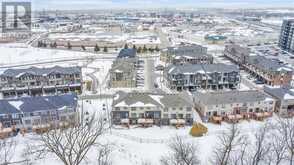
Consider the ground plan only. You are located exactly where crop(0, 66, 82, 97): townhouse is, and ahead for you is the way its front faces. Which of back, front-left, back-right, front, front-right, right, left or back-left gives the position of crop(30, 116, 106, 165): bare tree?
front

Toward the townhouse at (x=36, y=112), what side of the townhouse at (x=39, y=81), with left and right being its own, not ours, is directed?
front

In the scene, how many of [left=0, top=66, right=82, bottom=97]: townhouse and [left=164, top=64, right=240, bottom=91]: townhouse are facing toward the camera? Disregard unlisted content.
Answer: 2

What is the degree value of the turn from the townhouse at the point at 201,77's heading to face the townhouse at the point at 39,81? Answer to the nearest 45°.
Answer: approximately 90° to its right

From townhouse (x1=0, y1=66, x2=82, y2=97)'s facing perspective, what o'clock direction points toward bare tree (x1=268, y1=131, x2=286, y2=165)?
The bare tree is roughly at 11 o'clock from the townhouse.

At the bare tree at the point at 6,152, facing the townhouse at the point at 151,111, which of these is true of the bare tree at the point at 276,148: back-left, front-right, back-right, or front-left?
front-right

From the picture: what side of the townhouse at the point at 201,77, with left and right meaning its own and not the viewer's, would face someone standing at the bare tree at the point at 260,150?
front

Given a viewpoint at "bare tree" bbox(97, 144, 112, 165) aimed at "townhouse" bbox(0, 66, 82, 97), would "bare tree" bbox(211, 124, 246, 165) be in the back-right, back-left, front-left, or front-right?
back-right

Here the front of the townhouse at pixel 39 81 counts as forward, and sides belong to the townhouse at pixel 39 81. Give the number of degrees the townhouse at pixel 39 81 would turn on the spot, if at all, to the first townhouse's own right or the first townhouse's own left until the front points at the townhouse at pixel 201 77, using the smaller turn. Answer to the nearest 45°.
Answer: approximately 90° to the first townhouse's own left

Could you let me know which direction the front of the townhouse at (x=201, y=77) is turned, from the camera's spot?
facing the viewer

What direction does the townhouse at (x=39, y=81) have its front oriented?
toward the camera

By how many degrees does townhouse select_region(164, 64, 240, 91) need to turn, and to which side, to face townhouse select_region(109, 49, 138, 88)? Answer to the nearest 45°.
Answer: approximately 90° to its right

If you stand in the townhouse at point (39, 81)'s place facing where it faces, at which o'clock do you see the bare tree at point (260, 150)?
The bare tree is roughly at 11 o'clock from the townhouse.
